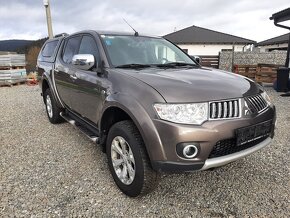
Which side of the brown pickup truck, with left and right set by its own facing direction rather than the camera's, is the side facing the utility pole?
back

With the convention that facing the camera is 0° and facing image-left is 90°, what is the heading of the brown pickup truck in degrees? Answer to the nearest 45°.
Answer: approximately 315°

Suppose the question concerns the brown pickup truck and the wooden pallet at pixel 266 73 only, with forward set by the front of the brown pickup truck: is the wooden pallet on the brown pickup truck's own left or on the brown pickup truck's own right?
on the brown pickup truck's own left
